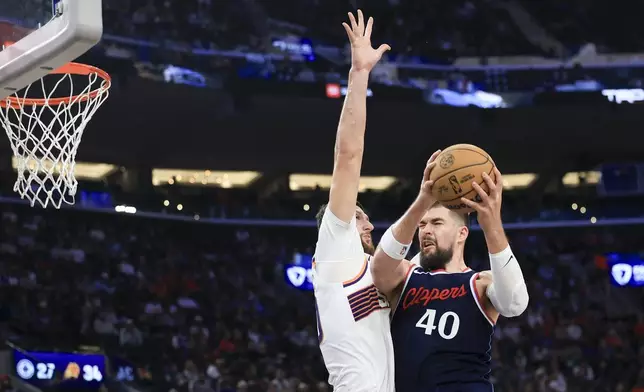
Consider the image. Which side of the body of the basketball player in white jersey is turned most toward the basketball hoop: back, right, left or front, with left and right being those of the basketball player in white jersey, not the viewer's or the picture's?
back

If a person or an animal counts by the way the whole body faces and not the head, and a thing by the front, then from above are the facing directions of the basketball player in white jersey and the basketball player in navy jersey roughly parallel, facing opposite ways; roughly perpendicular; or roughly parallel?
roughly perpendicular

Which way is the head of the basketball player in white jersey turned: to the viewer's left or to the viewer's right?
to the viewer's right

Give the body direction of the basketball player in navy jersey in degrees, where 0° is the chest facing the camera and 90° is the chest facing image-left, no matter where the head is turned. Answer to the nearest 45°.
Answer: approximately 45°

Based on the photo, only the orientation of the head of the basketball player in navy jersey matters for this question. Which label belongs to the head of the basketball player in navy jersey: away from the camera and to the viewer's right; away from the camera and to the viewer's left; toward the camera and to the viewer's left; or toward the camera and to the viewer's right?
toward the camera and to the viewer's left

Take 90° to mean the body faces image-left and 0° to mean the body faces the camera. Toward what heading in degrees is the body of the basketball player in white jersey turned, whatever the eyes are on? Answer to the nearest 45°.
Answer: approximately 315°

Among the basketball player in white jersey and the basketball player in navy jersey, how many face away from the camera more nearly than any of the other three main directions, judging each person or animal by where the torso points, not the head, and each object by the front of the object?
0
